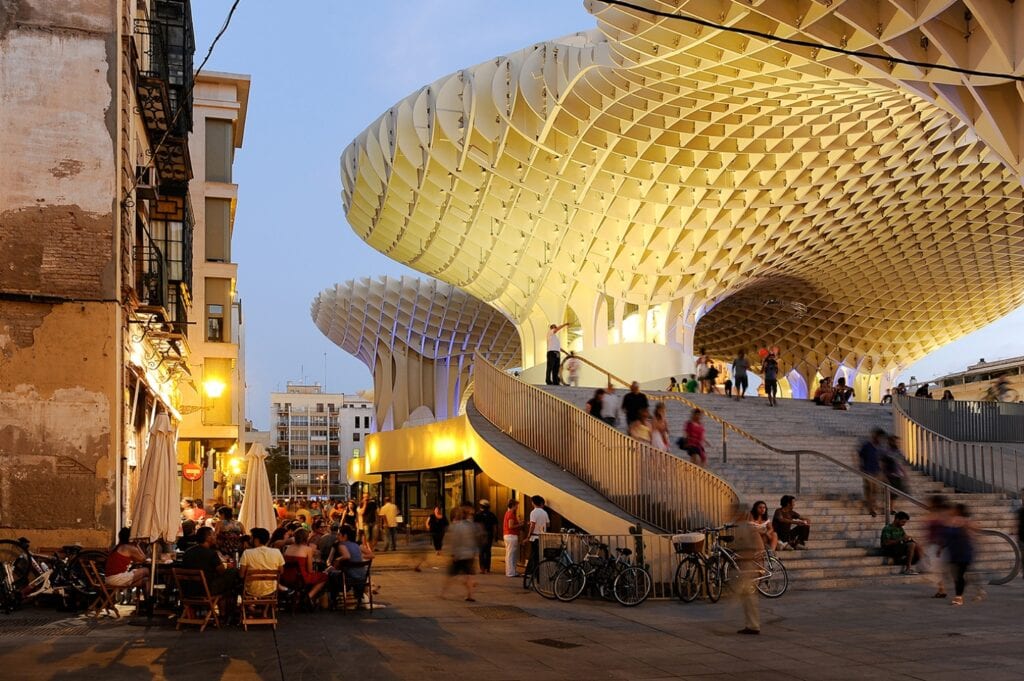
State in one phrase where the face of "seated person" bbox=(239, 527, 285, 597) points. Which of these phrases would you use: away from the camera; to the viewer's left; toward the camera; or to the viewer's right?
away from the camera

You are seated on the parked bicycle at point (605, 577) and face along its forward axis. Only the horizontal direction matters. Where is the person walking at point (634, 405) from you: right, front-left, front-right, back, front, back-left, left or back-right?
right

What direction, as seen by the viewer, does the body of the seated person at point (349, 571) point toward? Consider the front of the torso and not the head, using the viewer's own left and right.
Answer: facing away from the viewer and to the left of the viewer

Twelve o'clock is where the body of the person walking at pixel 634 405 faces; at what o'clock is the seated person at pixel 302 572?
The seated person is roughly at 1 o'clock from the person walking.

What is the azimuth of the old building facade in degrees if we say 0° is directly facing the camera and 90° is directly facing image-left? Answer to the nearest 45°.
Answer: approximately 270°

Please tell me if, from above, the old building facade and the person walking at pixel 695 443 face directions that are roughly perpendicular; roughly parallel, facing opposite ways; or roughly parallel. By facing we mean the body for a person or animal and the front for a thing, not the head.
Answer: roughly perpendicular

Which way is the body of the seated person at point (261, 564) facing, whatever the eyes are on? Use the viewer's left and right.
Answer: facing away from the viewer

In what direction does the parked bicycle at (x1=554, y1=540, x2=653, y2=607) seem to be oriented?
to the viewer's left

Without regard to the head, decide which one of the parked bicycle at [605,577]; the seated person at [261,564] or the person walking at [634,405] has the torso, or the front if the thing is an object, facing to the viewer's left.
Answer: the parked bicycle

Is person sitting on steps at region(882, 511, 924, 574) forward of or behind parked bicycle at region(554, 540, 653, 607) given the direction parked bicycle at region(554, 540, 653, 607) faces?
behind

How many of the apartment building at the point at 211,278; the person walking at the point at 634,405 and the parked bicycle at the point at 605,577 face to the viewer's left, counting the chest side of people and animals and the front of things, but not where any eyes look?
1

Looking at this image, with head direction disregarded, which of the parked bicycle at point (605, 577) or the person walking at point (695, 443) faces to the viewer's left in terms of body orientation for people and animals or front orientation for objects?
the parked bicycle
